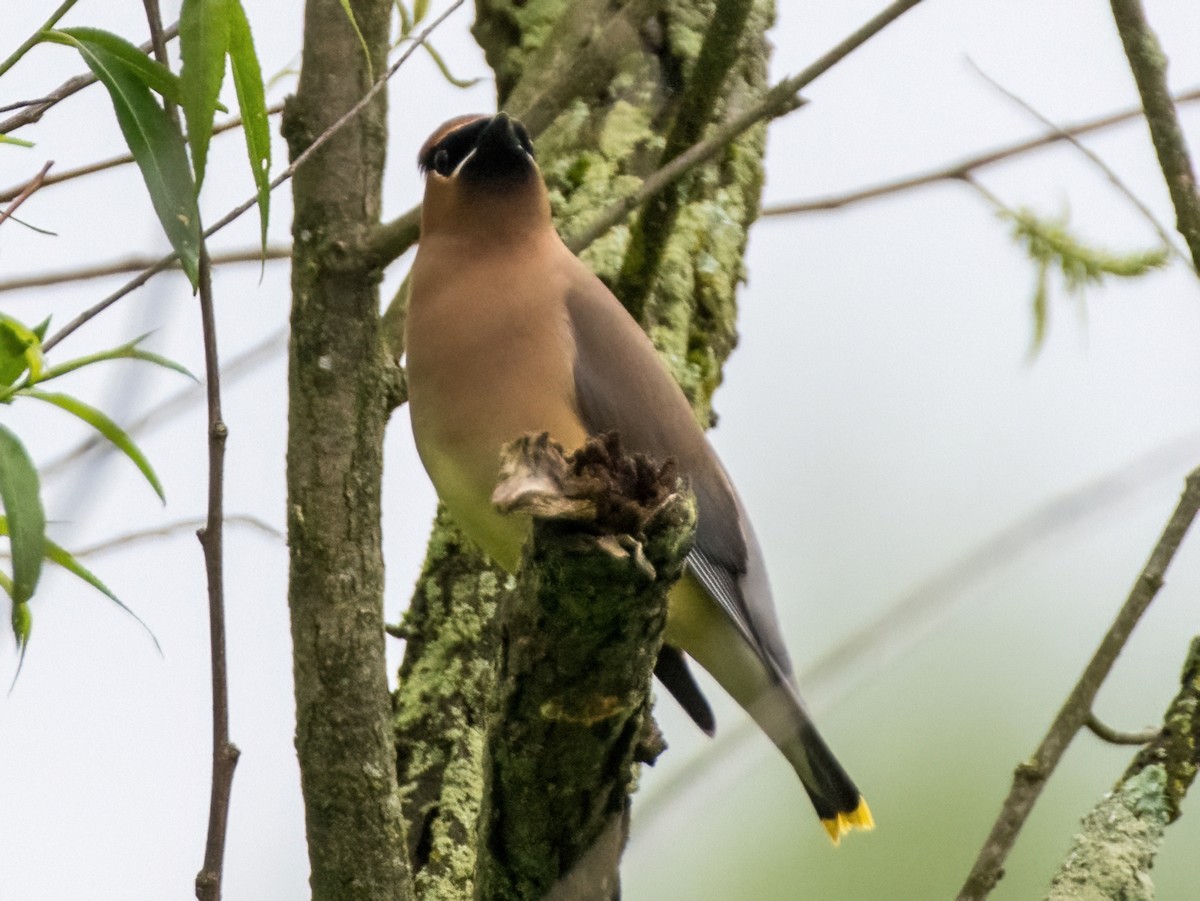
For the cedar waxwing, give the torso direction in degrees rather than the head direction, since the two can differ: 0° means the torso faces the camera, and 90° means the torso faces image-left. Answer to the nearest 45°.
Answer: approximately 45°

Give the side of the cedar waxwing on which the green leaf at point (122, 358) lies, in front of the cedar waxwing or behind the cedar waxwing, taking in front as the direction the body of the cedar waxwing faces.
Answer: in front

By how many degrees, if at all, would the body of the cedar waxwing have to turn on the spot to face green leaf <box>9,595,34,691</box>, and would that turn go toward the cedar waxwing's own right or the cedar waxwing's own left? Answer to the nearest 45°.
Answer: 0° — it already faces it

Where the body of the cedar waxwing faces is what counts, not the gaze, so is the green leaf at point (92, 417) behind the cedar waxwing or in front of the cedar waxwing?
in front
